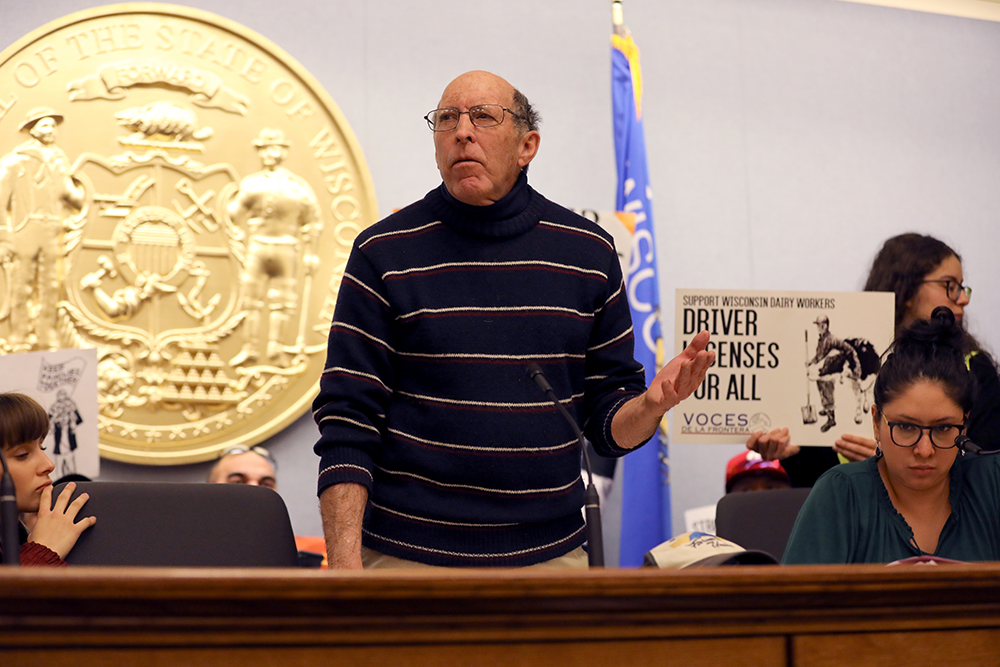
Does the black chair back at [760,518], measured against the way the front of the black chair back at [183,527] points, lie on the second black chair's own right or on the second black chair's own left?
on the second black chair's own left

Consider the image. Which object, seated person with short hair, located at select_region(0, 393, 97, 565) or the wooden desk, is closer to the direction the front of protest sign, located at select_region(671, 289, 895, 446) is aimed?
the wooden desk

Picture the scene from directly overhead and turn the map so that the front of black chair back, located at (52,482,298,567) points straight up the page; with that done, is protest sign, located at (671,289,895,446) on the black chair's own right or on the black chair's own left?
on the black chair's own left

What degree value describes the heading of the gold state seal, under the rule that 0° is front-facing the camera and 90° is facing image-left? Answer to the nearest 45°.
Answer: approximately 0°
